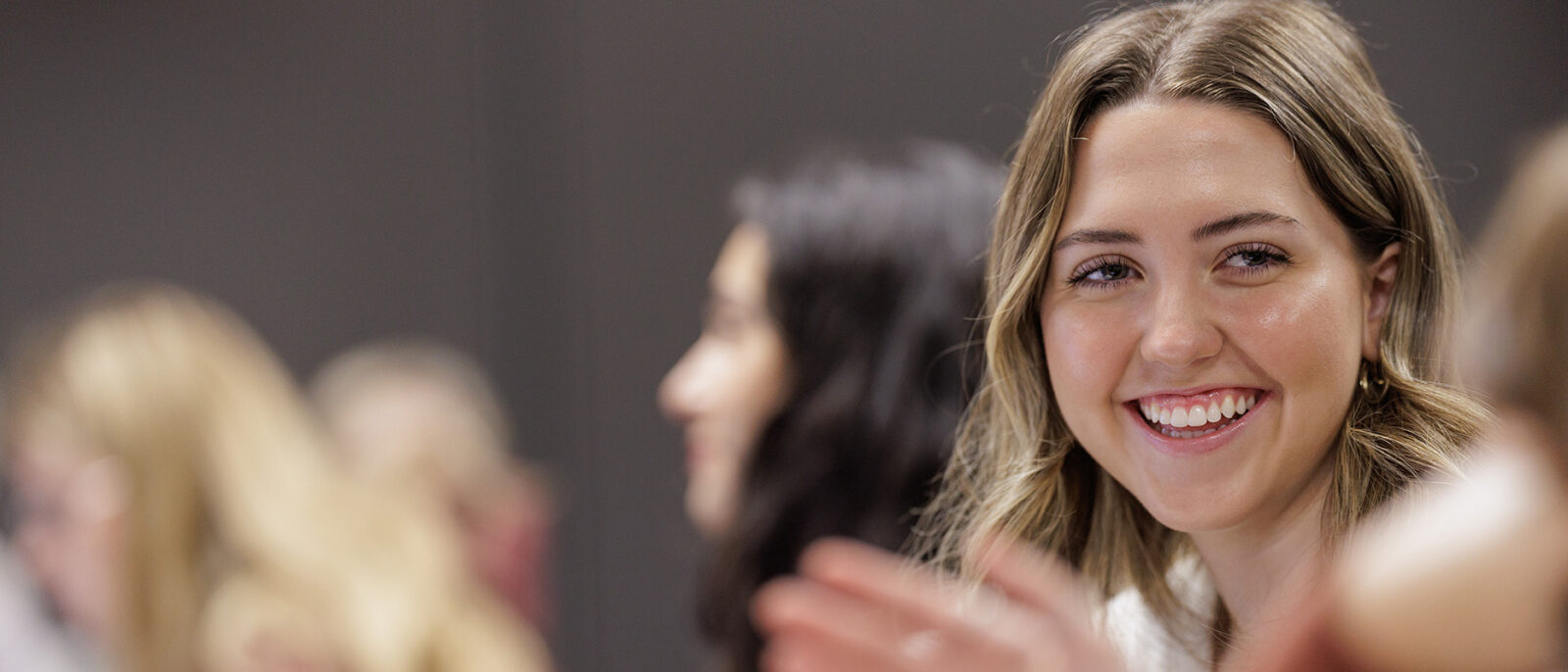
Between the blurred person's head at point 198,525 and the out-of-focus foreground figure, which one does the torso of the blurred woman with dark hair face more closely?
the blurred person's head

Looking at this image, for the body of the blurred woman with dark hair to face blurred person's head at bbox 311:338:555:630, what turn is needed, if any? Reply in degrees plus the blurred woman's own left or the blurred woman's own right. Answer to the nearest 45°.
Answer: approximately 45° to the blurred woman's own right

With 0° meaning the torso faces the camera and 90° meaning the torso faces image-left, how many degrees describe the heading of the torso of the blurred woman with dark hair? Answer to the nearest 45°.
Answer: approximately 90°
